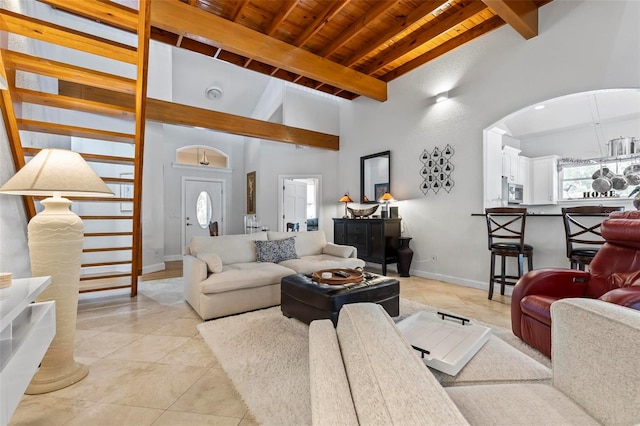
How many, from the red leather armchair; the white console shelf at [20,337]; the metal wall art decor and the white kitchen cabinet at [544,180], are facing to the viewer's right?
1

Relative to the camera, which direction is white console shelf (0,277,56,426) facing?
to the viewer's right

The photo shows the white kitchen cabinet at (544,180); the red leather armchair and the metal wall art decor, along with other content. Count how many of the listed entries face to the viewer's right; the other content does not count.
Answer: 0

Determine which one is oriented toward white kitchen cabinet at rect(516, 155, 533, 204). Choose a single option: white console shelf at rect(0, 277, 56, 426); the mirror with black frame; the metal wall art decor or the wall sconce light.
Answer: the white console shelf

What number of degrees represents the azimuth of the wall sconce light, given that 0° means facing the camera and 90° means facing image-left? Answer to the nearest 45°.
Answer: approximately 45°

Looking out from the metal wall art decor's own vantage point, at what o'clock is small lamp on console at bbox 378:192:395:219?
The small lamp on console is roughly at 2 o'clock from the metal wall art decor.

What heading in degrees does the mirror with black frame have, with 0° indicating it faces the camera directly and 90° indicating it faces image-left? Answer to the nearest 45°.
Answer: approximately 45°

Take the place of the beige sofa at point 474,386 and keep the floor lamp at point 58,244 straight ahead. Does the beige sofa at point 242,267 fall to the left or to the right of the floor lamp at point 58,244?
right

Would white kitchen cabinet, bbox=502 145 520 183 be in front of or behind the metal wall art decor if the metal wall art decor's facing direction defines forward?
behind

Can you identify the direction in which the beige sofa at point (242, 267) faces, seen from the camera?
facing the viewer and to the right of the viewer

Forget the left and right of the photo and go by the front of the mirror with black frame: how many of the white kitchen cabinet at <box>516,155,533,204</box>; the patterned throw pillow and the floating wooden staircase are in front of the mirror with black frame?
2
